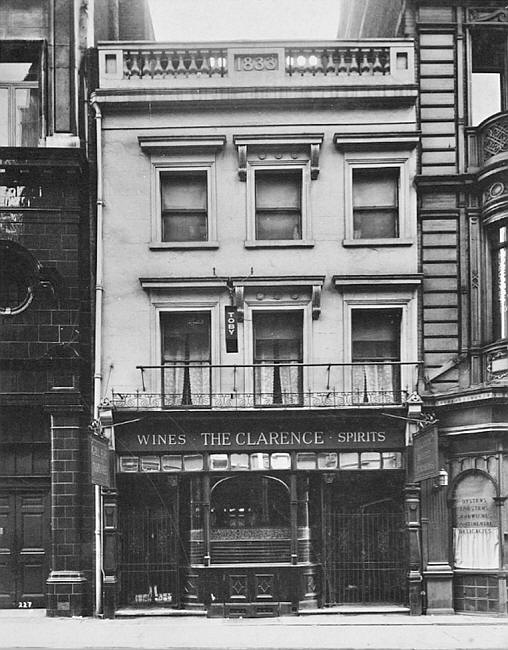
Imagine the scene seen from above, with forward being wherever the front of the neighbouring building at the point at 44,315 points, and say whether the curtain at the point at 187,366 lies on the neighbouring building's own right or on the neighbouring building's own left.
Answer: on the neighbouring building's own left

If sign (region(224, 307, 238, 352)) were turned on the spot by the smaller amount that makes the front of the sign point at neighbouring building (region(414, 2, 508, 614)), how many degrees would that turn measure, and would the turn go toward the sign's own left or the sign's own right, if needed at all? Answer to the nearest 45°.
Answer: approximately 90° to the sign's own left

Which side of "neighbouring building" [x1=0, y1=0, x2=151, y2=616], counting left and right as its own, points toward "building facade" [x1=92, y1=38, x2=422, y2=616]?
left

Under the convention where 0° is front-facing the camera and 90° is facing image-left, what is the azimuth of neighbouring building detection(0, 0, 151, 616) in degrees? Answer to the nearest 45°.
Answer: approximately 0°

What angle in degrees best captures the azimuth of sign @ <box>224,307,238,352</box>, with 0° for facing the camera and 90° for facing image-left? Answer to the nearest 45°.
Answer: approximately 0°

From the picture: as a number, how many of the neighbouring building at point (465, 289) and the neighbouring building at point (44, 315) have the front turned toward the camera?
2

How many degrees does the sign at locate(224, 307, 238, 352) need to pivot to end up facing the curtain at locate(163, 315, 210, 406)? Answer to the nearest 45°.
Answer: approximately 135° to its right

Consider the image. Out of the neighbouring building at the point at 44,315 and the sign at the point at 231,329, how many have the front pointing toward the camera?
2
